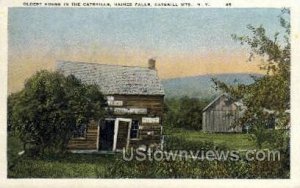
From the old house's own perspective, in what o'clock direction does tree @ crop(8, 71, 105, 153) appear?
The tree is roughly at 3 o'clock from the old house.

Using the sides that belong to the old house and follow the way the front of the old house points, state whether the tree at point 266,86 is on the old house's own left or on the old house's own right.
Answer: on the old house's own left

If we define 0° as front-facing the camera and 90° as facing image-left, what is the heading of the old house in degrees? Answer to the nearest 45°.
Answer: approximately 0°

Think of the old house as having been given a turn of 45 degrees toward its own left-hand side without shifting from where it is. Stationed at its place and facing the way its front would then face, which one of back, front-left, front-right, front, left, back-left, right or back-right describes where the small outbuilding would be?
front-left
